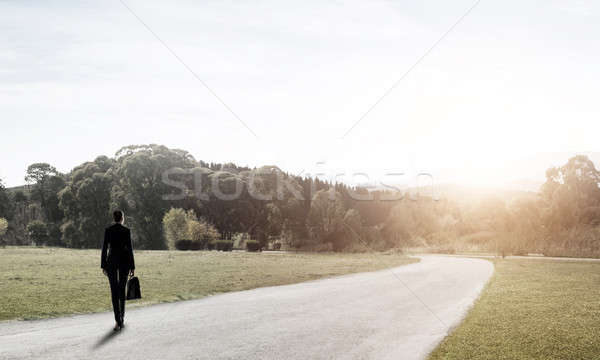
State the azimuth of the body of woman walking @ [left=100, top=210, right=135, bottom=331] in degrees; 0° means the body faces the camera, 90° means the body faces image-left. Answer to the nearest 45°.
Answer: approximately 180°
